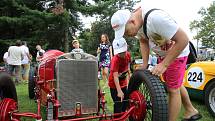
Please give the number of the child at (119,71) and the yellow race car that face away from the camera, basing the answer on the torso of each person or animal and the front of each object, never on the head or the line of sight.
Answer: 0

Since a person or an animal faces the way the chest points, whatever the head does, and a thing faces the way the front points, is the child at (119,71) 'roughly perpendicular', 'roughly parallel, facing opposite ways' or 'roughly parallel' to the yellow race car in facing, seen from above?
roughly perpendicular

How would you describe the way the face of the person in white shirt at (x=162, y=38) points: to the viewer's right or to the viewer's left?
to the viewer's left
